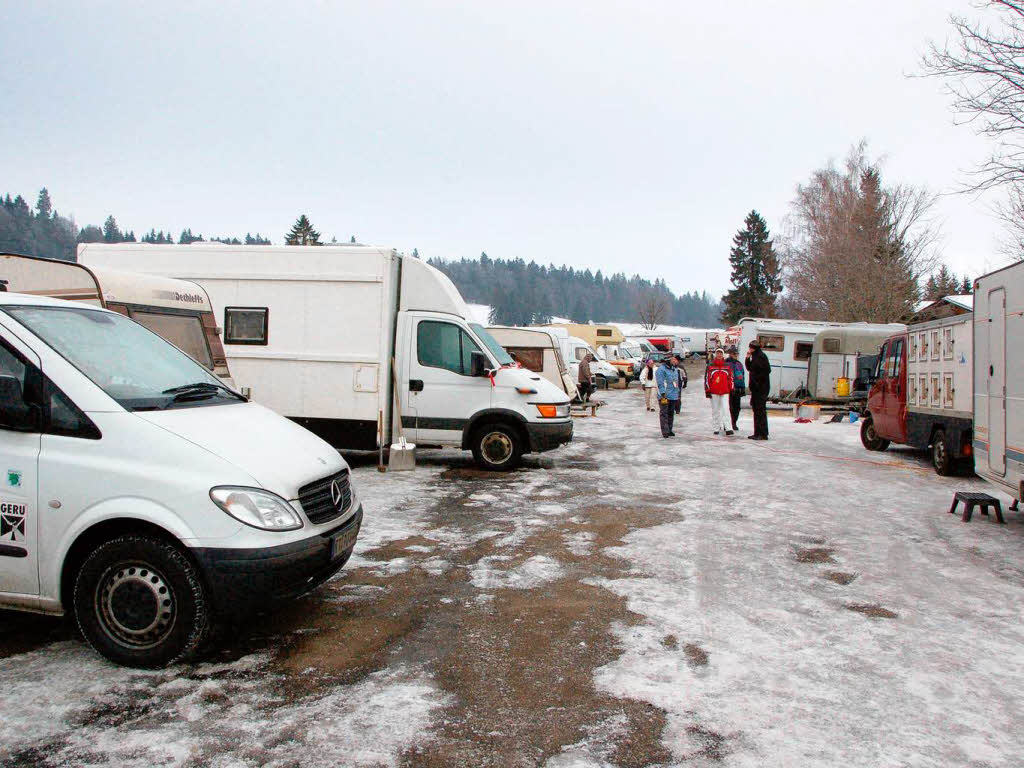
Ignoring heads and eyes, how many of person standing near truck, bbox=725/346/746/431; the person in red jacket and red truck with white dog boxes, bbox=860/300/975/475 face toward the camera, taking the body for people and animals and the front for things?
1

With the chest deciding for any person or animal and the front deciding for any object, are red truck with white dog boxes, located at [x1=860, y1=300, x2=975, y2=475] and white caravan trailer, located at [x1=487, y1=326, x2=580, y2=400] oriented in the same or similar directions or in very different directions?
very different directions

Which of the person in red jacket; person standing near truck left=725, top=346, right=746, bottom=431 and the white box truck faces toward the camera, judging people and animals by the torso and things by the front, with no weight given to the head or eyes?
the person in red jacket

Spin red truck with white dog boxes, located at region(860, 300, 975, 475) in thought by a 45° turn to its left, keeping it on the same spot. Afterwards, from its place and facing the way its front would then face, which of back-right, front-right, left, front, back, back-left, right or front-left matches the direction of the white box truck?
front-left

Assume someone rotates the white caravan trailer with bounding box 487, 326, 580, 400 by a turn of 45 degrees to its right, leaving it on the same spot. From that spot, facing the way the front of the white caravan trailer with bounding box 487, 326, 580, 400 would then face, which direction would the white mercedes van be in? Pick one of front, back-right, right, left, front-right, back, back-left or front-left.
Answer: front

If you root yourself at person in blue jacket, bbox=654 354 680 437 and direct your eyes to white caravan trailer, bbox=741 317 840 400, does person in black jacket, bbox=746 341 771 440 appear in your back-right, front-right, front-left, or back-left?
front-right

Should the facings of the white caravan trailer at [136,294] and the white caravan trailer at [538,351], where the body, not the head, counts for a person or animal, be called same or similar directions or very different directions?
same or similar directions

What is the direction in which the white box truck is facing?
to the viewer's right

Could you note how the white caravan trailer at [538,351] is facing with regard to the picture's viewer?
facing the viewer and to the right of the viewer

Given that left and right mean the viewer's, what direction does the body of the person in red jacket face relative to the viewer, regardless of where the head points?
facing the viewer
